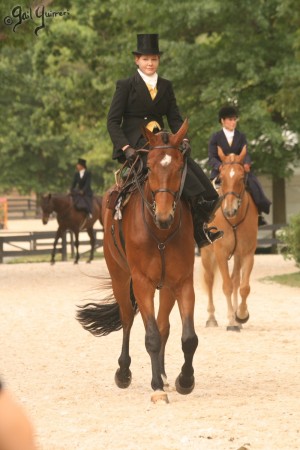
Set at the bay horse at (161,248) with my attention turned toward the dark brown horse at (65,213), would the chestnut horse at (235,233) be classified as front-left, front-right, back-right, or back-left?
front-right

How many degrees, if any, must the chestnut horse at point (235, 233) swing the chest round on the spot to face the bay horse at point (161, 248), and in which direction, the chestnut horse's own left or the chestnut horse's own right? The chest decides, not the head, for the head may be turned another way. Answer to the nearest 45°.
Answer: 0° — it already faces it

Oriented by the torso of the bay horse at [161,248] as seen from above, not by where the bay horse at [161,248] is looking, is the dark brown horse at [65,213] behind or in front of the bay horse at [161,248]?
behind

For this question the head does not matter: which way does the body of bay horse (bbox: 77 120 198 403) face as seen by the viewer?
toward the camera

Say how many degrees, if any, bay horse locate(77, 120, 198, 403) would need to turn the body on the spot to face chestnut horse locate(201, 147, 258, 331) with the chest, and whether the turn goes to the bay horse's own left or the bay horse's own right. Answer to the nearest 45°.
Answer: approximately 180°

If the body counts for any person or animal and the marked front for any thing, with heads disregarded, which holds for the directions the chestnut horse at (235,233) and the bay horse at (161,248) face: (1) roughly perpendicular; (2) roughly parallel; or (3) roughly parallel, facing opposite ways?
roughly parallel

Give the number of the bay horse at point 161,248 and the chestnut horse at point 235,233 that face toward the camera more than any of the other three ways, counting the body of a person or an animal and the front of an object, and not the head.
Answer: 2

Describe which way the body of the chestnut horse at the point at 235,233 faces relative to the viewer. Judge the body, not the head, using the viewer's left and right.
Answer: facing the viewer
